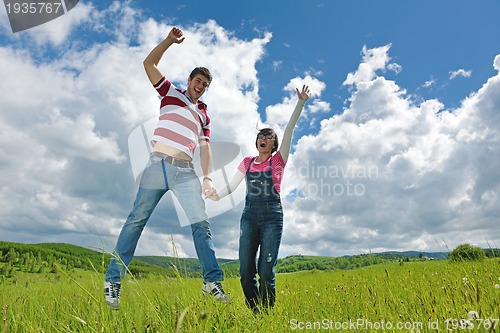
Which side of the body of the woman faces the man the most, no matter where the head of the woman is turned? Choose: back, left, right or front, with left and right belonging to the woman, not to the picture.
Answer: right

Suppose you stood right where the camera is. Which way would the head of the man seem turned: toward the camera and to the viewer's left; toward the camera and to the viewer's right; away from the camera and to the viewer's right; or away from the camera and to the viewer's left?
toward the camera and to the viewer's right

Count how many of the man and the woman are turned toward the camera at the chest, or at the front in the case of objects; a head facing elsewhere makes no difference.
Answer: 2

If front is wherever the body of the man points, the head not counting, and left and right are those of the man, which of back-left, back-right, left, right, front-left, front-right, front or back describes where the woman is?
left

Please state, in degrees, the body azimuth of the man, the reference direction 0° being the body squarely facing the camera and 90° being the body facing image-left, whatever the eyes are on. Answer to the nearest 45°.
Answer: approximately 0°
